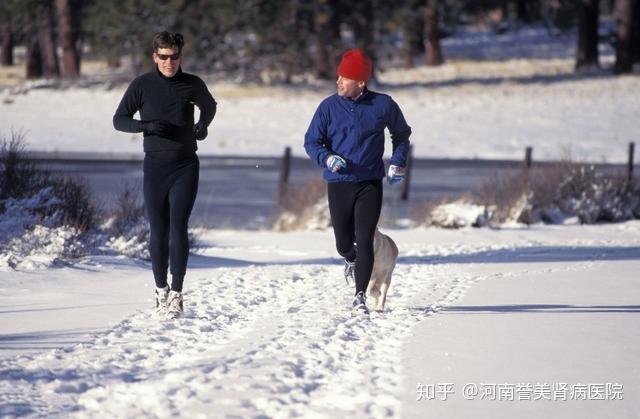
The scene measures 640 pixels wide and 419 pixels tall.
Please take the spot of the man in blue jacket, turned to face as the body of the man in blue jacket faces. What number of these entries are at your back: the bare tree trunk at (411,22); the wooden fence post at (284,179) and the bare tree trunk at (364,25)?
3

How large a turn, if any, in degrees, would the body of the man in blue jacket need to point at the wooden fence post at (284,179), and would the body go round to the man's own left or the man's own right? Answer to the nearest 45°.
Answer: approximately 180°

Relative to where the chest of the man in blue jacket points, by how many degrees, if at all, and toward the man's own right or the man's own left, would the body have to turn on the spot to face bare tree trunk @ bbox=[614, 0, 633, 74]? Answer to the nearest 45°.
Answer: approximately 180°

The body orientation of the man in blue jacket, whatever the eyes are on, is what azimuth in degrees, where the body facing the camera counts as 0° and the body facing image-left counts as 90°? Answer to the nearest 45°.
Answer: approximately 0°

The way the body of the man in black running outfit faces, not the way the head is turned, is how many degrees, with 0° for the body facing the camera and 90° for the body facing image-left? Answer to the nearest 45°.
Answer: approximately 0°

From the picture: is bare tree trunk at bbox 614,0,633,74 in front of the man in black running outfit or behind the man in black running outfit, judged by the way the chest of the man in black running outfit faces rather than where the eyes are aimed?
behind

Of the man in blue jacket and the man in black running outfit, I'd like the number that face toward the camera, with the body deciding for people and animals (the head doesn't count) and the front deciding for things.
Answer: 2
